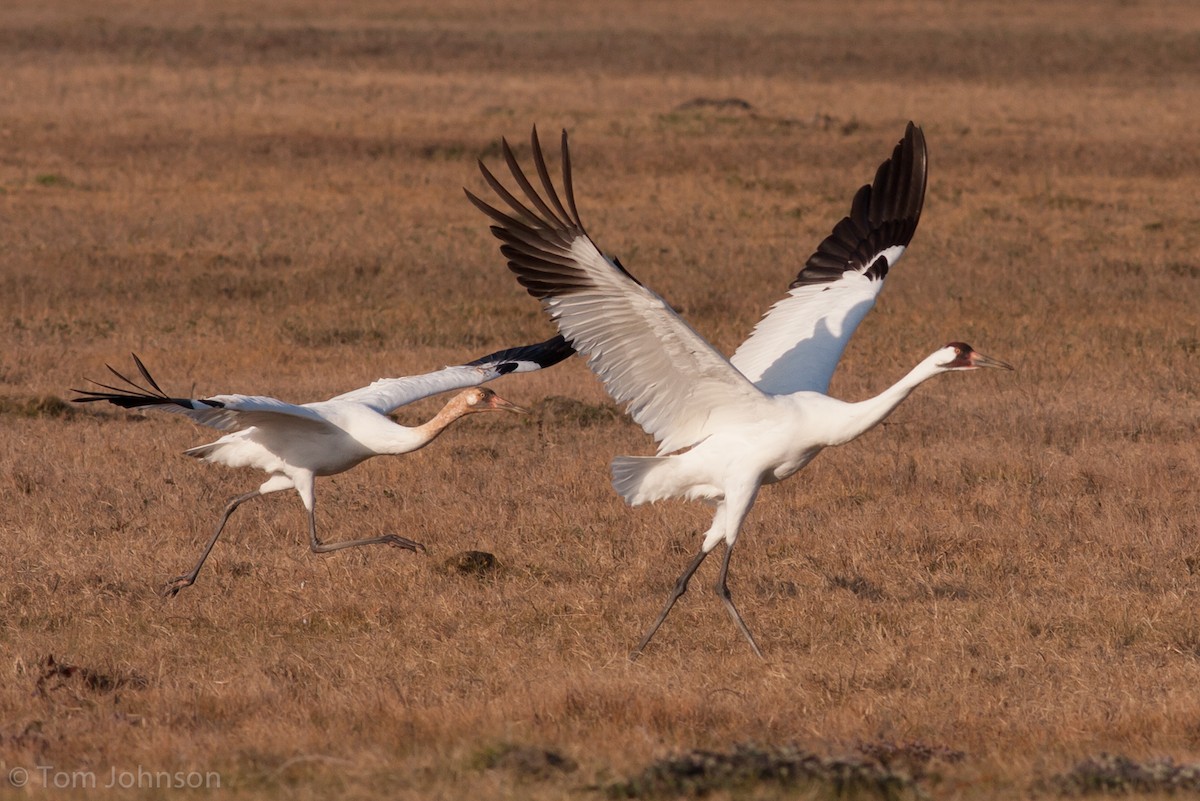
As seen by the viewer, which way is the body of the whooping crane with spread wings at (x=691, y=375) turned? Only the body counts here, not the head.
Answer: to the viewer's right

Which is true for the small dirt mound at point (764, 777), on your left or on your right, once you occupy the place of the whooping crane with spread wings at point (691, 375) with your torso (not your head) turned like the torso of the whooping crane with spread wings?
on your right

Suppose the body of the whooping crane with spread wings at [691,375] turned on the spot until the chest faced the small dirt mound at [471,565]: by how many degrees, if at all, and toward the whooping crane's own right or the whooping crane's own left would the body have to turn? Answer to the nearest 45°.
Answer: approximately 135° to the whooping crane's own left

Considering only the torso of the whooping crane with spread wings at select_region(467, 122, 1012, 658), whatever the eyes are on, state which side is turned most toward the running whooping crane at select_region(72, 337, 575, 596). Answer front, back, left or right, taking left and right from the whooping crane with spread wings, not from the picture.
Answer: back
